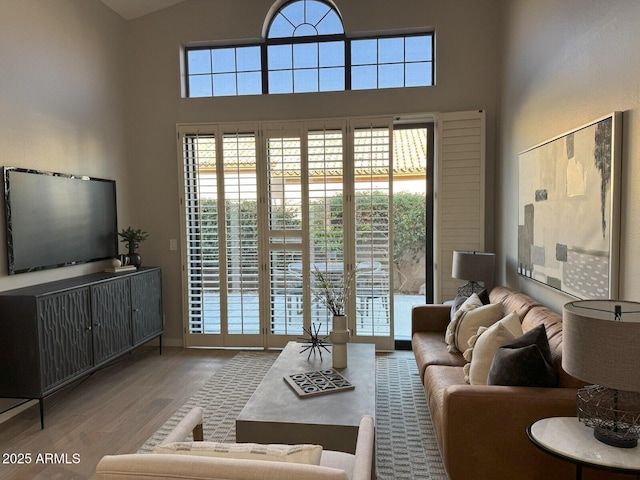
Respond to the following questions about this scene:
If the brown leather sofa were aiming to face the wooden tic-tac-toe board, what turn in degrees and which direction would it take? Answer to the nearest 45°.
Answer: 0° — it already faces it

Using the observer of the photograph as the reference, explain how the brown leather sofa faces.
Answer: facing to the left of the viewer

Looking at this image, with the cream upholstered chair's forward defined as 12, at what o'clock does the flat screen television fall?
The flat screen television is roughly at 11 o'clock from the cream upholstered chair.

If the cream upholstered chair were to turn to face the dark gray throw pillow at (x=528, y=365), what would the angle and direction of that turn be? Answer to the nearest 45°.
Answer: approximately 45° to its right

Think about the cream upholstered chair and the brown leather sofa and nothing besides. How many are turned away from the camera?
1

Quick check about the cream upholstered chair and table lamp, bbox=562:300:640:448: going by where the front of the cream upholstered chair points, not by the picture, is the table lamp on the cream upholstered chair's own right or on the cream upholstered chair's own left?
on the cream upholstered chair's own right

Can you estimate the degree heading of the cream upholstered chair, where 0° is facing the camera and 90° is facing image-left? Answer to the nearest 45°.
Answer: approximately 180°
